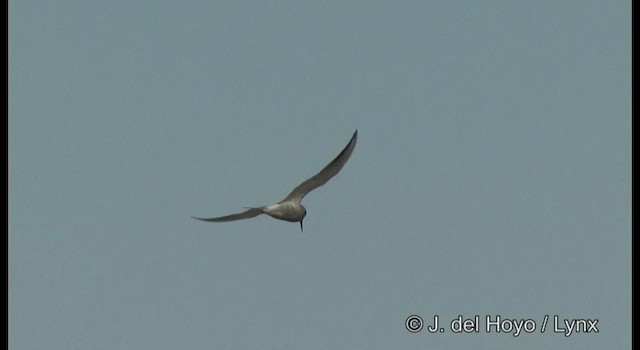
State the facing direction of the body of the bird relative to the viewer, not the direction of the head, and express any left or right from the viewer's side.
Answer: facing the viewer and to the right of the viewer
